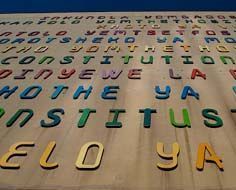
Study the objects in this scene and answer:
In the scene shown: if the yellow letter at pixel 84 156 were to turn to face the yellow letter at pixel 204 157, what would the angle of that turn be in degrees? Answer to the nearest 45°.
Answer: approximately 90° to its left

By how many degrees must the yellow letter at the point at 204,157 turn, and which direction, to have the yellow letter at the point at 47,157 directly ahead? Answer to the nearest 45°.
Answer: approximately 90° to its right

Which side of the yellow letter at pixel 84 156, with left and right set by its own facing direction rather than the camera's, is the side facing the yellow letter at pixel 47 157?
right

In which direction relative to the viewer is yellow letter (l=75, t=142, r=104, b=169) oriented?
toward the camera

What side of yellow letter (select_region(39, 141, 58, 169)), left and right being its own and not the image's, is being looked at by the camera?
front

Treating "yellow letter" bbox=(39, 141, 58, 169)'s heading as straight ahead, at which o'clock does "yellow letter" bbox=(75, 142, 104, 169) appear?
"yellow letter" bbox=(75, 142, 104, 169) is roughly at 10 o'clock from "yellow letter" bbox=(39, 141, 58, 169).

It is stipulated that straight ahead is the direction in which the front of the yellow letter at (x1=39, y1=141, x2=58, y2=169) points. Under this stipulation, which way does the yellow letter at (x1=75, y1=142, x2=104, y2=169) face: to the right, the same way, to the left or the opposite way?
the same way

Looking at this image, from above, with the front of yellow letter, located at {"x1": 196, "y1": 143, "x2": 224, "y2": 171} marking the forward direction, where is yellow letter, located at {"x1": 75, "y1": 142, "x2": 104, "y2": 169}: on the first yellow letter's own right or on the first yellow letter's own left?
on the first yellow letter's own right

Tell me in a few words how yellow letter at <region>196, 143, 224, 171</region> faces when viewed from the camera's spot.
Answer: facing the viewer
